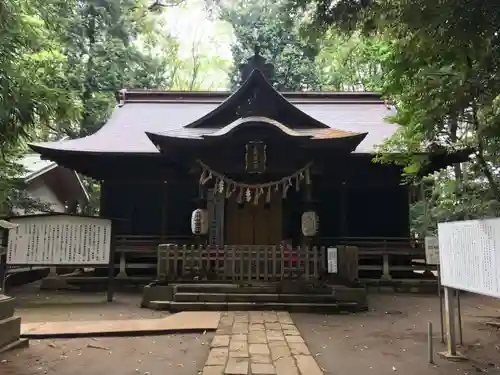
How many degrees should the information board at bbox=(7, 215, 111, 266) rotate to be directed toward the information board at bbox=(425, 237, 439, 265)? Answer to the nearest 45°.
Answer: approximately 45° to its left

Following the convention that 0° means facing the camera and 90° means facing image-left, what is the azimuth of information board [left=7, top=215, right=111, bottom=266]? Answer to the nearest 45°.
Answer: approximately 0°

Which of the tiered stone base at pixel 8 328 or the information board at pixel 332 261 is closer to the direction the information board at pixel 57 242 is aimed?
the tiered stone base

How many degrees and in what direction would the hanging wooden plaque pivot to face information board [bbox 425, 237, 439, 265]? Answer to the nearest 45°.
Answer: approximately 45° to its left

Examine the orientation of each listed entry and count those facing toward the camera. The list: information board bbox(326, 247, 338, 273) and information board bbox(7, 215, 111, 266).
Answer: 2

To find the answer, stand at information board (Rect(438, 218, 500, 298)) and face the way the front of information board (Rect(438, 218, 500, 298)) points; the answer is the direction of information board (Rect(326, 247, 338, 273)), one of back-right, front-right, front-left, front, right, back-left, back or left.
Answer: right

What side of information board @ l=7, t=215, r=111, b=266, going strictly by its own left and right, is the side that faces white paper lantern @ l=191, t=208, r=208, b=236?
left

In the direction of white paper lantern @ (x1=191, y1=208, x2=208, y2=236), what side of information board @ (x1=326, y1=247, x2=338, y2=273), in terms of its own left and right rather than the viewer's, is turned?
right

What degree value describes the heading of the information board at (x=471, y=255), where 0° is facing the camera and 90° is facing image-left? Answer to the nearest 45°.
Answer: approximately 45°

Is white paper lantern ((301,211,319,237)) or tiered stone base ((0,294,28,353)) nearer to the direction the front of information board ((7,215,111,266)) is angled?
the tiered stone base

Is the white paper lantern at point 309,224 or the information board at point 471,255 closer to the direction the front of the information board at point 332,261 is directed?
the information board
